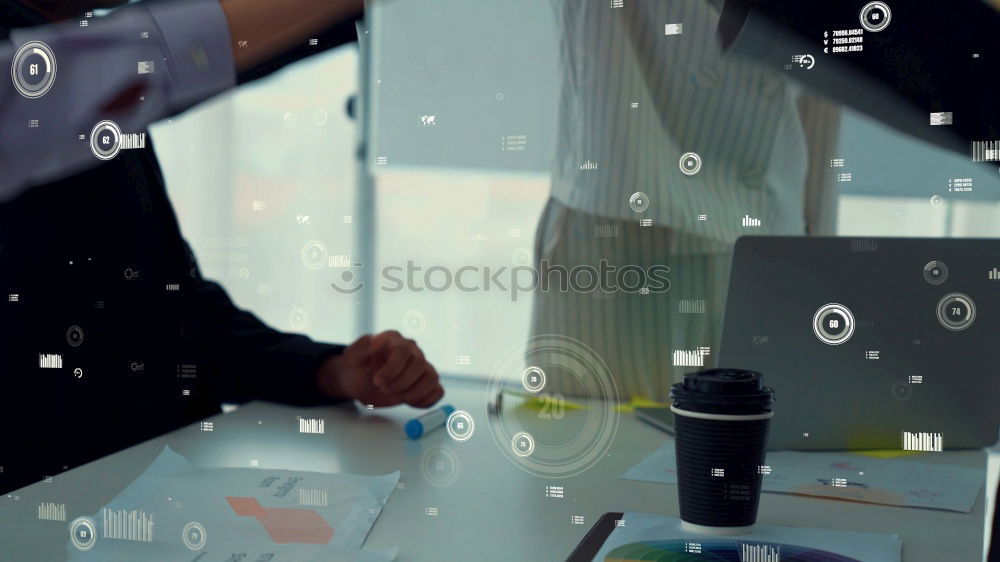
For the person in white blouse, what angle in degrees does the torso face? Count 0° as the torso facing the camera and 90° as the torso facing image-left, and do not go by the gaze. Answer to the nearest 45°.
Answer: approximately 45°
